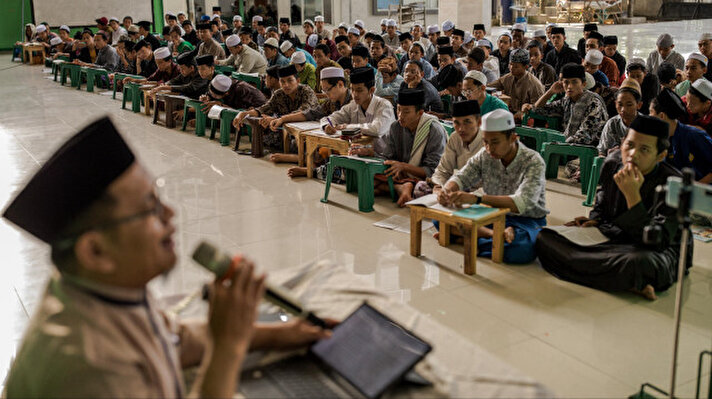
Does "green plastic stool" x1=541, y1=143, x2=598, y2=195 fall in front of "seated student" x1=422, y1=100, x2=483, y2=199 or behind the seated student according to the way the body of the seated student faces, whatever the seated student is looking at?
behind

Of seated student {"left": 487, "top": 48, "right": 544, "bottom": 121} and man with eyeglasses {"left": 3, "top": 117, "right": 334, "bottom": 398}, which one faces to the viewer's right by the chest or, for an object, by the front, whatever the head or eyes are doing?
the man with eyeglasses

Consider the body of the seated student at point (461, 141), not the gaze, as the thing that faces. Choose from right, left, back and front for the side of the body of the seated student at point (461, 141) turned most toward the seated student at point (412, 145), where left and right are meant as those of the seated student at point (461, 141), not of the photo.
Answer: right

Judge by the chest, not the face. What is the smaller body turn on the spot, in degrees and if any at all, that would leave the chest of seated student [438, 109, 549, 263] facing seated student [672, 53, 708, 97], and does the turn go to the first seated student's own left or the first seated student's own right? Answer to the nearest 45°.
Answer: approximately 180°

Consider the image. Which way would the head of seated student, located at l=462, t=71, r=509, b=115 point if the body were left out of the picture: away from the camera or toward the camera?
toward the camera

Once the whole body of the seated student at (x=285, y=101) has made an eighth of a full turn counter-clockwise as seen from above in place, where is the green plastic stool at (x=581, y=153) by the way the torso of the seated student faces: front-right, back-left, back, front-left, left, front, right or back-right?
front-left

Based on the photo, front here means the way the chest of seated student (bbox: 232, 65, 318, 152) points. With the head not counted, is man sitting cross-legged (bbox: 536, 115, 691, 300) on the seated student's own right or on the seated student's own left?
on the seated student's own left

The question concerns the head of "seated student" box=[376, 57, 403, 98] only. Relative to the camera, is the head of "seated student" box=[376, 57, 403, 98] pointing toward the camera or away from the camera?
toward the camera

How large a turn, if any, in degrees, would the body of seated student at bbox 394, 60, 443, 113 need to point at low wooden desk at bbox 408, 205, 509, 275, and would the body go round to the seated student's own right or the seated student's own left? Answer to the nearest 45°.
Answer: approximately 45° to the seated student's own left

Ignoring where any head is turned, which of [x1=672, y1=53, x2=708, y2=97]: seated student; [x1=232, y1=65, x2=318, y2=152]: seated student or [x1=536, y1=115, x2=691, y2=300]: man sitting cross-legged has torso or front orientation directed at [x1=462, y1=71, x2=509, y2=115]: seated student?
[x1=672, y1=53, x2=708, y2=97]: seated student
